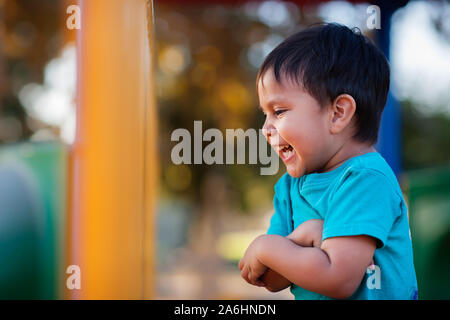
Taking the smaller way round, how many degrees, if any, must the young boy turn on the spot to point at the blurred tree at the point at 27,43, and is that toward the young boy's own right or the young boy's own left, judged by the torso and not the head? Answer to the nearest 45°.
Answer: approximately 90° to the young boy's own right

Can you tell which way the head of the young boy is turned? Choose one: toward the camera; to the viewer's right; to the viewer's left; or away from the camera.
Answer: to the viewer's left

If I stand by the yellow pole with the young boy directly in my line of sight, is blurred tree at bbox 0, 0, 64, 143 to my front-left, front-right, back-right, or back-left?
back-left

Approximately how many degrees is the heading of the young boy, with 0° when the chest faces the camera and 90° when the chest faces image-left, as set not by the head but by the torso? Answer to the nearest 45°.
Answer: approximately 45°
